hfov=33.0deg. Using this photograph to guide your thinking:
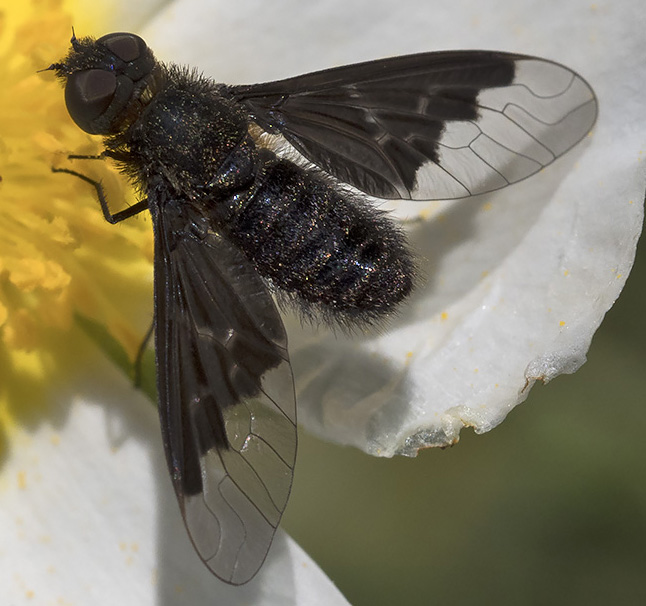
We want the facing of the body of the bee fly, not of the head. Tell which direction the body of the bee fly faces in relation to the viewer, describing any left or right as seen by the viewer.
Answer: facing away from the viewer and to the left of the viewer
